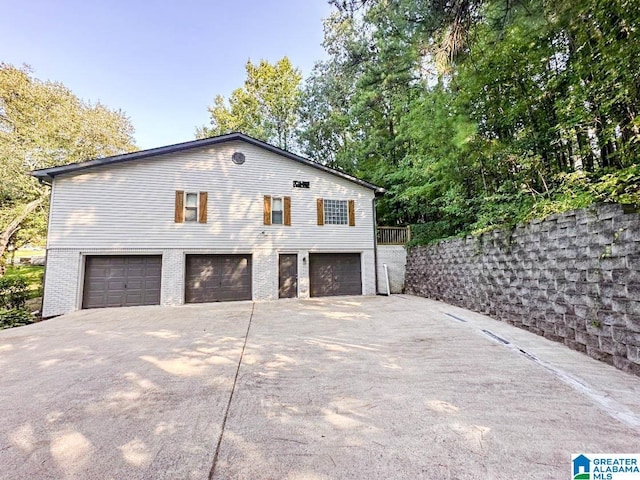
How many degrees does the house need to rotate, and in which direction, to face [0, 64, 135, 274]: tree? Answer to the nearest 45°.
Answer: approximately 135° to its right

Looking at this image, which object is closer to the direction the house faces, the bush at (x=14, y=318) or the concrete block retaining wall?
the concrete block retaining wall

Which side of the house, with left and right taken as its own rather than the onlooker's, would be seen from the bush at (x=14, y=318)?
right

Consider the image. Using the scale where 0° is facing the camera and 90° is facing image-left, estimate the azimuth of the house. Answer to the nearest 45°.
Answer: approximately 0°

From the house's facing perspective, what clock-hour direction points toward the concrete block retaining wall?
The concrete block retaining wall is roughly at 11 o'clock from the house.

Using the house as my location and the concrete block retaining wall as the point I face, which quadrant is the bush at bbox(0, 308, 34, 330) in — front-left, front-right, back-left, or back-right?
back-right

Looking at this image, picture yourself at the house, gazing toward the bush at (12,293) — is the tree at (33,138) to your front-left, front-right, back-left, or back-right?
front-right
